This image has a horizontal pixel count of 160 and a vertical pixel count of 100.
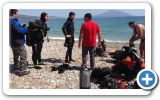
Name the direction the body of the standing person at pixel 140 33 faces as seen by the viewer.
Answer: to the viewer's left

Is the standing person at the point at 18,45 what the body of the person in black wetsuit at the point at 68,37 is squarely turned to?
no

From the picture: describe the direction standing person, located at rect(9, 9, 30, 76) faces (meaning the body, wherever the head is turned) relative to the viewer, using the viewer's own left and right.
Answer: facing to the right of the viewer

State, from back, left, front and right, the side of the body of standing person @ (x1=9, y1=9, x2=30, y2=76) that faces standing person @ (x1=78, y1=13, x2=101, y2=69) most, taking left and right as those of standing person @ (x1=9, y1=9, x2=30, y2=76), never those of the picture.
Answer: front

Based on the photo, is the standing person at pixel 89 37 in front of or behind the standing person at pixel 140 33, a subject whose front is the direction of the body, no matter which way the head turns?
in front

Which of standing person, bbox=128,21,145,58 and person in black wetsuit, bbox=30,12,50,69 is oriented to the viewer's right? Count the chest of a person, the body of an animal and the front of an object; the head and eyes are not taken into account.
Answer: the person in black wetsuit

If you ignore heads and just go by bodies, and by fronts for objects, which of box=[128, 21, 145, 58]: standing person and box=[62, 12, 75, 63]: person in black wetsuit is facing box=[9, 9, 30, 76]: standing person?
box=[128, 21, 145, 58]: standing person
